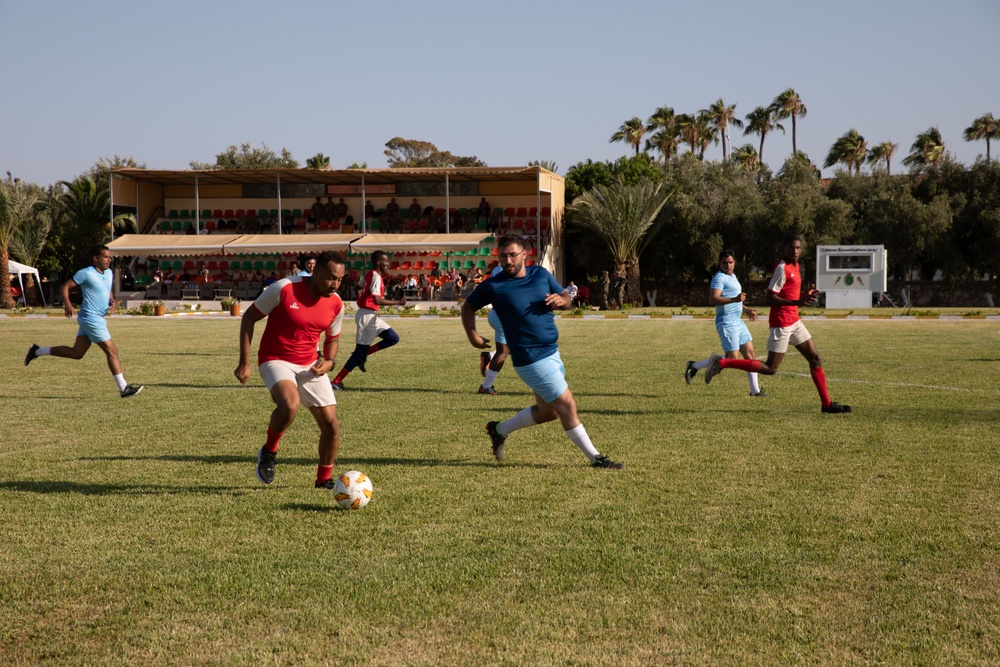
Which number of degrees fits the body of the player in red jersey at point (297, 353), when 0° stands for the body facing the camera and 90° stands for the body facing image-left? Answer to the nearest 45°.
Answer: approximately 315°

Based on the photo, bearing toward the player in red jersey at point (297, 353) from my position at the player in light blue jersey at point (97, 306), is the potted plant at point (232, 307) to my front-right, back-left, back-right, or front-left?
back-left

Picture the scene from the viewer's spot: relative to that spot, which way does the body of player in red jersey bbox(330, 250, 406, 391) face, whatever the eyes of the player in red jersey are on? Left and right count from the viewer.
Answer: facing to the right of the viewer

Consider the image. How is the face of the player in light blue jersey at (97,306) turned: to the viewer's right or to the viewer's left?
to the viewer's right
